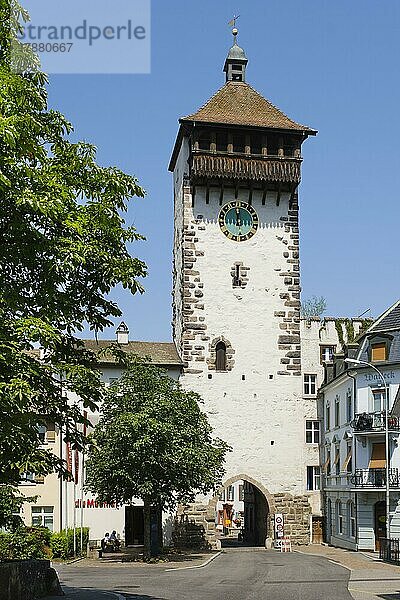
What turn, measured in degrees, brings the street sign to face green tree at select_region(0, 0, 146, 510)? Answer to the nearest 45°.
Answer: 0° — it already faces it

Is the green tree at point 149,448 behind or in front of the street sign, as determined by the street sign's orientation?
in front

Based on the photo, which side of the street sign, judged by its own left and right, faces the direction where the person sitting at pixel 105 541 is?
right

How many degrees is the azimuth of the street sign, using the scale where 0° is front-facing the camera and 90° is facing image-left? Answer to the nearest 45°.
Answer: approximately 0°

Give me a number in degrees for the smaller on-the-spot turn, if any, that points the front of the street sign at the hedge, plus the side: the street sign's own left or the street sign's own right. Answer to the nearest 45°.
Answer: approximately 45° to the street sign's own right

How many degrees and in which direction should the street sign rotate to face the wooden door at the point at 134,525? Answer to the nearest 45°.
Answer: approximately 90° to its right

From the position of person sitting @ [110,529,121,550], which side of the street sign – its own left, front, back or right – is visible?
right

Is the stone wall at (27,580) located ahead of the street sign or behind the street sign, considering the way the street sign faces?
ahead
